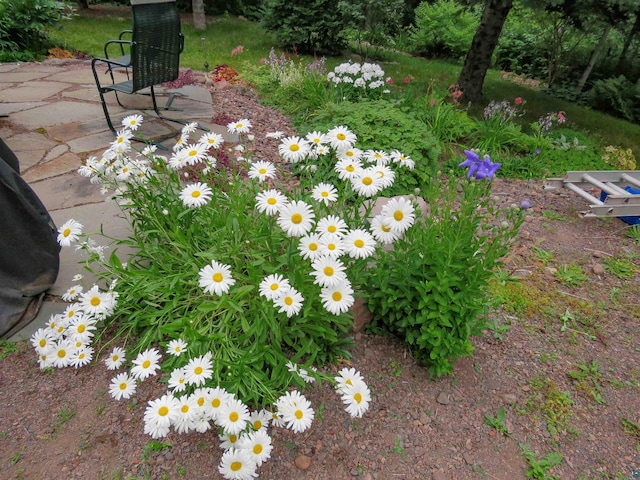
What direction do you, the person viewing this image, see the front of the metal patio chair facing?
facing away from the viewer and to the left of the viewer

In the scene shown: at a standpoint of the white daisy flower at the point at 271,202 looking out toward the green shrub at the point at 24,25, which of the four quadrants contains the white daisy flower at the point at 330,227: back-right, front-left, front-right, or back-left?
back-right

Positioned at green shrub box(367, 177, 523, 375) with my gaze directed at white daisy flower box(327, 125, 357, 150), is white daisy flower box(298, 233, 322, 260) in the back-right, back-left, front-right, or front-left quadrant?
front-left

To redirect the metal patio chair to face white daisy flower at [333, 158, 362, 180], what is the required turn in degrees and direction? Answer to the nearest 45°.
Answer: approximately 135° to its left

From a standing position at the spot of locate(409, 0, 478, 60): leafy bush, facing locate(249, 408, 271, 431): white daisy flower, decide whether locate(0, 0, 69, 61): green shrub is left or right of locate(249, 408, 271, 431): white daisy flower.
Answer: right

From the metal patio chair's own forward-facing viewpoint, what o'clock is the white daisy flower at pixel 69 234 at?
The white daisy flower is roughly at 8 o'clock from the metal patio chair.

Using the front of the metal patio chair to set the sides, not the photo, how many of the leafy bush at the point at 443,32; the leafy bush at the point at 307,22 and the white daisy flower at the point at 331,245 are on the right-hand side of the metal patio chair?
2

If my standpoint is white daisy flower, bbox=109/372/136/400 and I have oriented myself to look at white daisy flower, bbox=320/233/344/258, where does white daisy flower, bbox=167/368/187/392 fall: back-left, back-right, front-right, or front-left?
front-right

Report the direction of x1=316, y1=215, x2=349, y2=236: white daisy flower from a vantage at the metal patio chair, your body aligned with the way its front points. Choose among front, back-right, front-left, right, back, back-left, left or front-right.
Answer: back-left

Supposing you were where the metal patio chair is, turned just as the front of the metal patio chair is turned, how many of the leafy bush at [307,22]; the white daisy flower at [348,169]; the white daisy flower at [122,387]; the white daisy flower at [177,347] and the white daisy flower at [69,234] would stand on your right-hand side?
1
